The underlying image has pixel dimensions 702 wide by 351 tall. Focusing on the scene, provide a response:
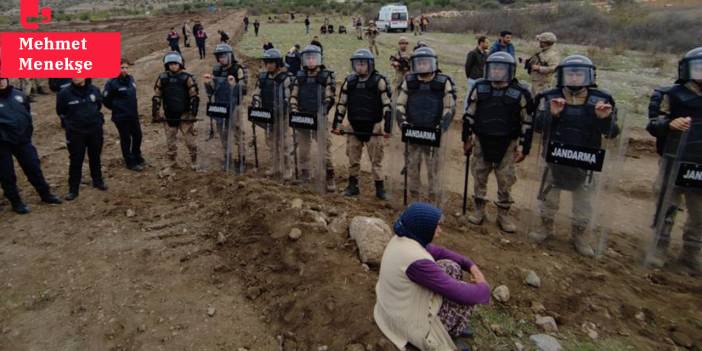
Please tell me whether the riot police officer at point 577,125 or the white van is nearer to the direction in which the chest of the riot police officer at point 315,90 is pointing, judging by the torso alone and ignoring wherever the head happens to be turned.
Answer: the riot police officer

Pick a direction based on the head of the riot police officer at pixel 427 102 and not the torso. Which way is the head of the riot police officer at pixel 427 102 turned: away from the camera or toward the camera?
toward the camera

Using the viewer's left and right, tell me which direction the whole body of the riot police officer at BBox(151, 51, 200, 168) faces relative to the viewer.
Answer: facing the viewer

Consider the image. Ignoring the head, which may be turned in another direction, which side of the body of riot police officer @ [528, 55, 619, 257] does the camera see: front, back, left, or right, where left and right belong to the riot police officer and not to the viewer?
front

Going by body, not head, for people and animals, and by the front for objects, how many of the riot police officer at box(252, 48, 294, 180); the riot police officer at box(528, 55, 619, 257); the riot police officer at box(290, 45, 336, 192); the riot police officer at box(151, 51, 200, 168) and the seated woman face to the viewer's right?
1

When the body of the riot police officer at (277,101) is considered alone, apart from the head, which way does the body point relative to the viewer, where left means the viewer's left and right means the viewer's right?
facing the viewer and to the left of the viewer

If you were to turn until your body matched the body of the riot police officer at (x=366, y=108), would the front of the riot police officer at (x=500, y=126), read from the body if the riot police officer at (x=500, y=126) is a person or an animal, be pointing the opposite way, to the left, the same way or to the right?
the same way

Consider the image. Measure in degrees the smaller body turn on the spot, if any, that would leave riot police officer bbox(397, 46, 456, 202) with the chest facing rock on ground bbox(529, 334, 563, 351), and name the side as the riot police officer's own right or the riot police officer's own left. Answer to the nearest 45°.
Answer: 0° — they already face it

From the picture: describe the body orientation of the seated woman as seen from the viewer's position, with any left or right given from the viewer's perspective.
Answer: facing to the right of the viewer

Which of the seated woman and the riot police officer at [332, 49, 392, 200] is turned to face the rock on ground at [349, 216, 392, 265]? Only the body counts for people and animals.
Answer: the riot police officer

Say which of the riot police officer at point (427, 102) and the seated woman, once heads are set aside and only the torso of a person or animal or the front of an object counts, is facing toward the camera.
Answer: the riot police officer

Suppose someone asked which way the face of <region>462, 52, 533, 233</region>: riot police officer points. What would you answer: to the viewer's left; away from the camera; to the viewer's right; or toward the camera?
toward the camera

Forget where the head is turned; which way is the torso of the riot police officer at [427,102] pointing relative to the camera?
toward the camera

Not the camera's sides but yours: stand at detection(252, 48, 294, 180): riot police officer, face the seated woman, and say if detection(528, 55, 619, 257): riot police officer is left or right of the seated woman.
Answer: left

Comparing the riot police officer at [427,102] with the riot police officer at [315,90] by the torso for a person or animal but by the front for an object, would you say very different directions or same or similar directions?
same or similar directions

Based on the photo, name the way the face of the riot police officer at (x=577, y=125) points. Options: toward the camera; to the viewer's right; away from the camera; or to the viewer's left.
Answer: toward the camera

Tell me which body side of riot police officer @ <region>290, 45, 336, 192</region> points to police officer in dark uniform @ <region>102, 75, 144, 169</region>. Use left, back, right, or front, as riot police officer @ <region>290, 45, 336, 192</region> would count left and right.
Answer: right

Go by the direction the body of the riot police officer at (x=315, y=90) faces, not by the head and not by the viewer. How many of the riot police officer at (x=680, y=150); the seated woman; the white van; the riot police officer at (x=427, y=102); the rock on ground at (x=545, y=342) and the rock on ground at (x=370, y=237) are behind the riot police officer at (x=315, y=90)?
1
